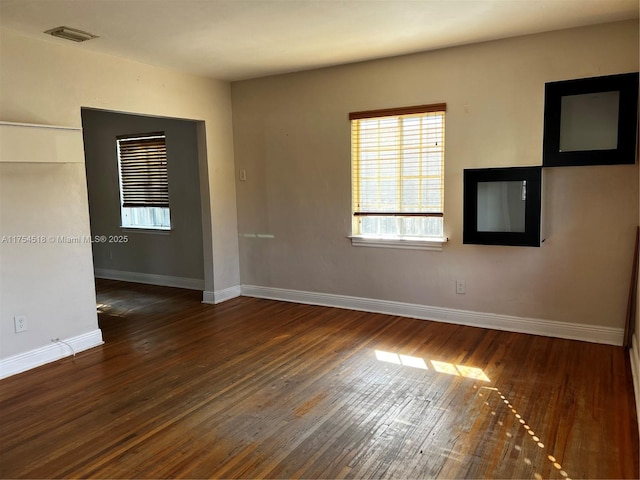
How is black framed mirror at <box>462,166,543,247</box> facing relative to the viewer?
toward the camera

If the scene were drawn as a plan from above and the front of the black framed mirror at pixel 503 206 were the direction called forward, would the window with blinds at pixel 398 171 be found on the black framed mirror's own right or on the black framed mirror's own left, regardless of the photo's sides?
on the black framed mirror's own right
